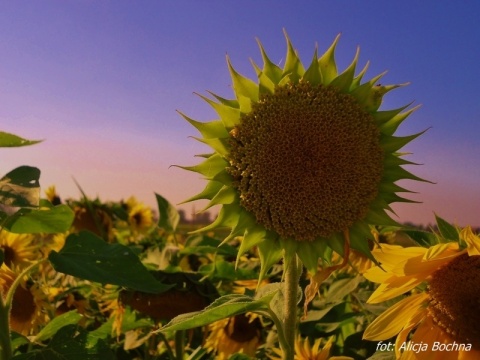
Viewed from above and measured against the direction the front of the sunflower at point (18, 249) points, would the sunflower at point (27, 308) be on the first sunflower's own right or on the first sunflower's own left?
on the first sunflower's own left

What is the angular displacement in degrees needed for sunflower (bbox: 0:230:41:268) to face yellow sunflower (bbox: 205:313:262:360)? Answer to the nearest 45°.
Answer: approximately 90° to its left

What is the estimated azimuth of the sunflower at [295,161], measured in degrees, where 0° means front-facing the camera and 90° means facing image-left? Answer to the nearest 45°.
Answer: approximately 0°

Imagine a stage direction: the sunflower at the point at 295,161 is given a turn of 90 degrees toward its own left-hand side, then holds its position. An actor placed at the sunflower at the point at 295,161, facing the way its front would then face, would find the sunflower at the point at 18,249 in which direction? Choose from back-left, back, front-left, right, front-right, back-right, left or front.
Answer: back-left

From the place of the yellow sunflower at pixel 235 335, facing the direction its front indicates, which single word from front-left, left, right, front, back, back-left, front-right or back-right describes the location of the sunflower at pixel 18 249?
back-right

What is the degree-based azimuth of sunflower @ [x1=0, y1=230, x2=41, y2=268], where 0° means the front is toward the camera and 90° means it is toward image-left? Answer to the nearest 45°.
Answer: approximately 45°

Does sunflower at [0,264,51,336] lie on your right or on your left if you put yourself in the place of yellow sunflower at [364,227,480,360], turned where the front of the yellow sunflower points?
on your right

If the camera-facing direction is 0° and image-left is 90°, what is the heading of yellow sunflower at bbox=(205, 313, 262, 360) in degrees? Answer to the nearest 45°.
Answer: approximately 315°
